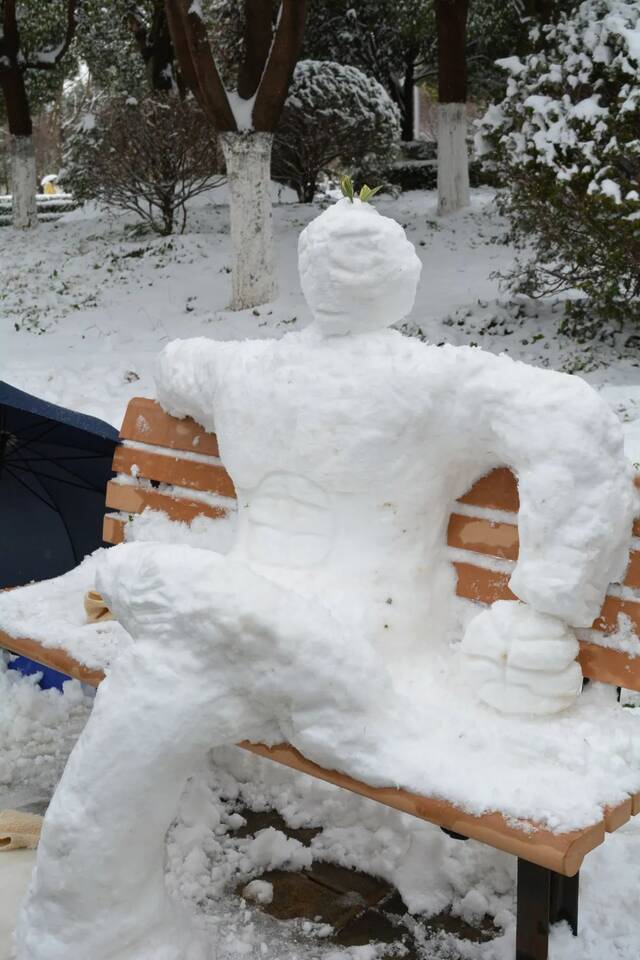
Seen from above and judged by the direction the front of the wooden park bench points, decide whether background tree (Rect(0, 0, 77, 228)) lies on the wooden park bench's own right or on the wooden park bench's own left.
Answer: on the wooden park bench's own right

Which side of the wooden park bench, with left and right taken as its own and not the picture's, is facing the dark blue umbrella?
right

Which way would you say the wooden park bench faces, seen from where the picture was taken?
facing the viewer and to the left of the viewer

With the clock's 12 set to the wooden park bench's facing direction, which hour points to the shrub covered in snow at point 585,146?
The shrub covered in snow is roughly at 5 o'clock from the wooden park bench.

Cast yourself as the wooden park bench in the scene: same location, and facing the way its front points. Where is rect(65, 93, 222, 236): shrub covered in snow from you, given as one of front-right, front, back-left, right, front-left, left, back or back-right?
back-right

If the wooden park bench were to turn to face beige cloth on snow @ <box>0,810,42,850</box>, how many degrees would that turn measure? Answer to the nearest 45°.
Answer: approximately 45° to its right

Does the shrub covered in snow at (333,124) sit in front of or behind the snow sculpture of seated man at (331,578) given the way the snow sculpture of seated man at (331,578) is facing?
behind

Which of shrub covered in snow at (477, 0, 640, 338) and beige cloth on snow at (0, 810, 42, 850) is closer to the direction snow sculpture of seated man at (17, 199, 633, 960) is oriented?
the beige cloth on snow

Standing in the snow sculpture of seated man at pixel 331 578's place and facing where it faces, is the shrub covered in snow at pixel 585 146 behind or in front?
behind
